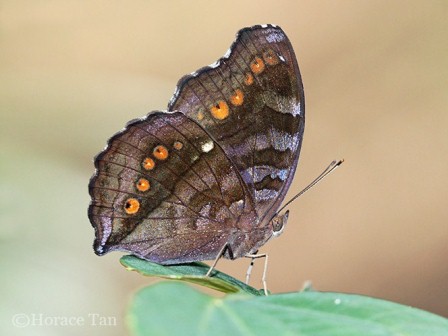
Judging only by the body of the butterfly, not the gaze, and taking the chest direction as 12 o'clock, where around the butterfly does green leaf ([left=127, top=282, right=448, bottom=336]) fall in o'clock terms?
The green leaf is roughly at 3 o'clock from the butterfly.

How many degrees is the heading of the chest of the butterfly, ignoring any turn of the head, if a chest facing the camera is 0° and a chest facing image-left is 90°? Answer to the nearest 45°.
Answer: approximately 270°
